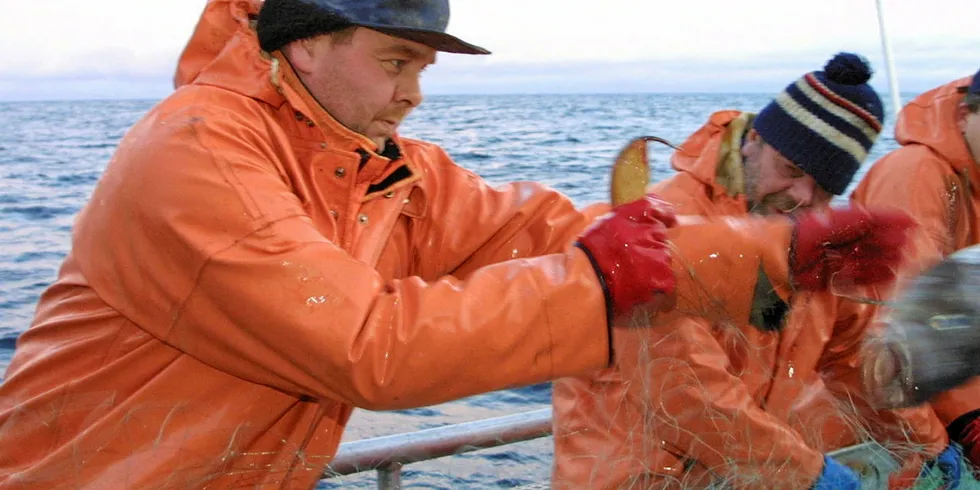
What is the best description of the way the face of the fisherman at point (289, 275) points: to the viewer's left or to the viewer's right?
to the viewer's right

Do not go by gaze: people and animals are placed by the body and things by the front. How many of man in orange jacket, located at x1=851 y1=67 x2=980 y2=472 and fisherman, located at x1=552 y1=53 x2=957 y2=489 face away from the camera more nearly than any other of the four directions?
0
